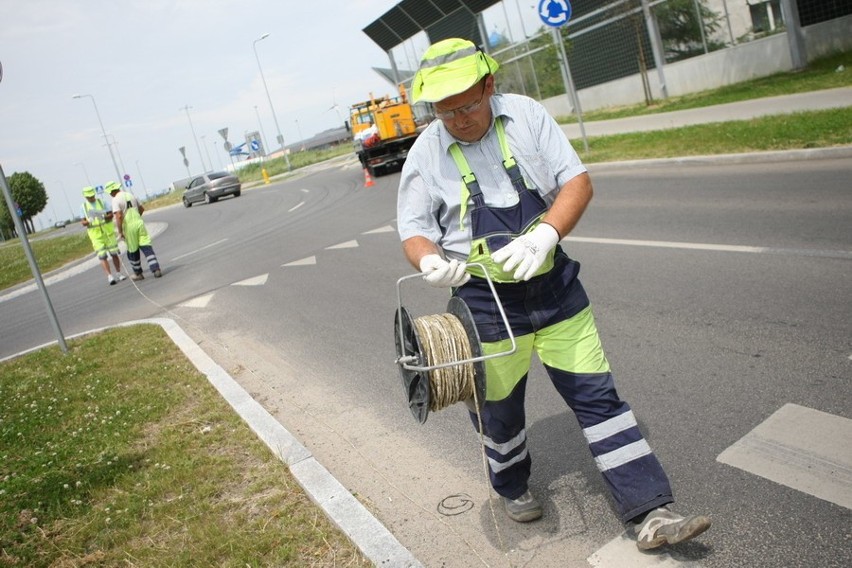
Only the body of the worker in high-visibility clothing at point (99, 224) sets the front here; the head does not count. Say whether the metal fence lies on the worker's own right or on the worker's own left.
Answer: on the worker's own left

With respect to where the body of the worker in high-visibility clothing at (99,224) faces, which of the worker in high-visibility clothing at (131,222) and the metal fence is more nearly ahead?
the worker in high-visibility clothing

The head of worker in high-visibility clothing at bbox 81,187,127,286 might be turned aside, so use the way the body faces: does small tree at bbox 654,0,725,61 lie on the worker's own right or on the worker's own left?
on the worker's own left

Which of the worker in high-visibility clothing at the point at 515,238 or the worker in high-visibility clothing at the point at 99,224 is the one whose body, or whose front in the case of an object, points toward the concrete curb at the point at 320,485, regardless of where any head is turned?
the worker in high-visibility clothing at the point at 99,224

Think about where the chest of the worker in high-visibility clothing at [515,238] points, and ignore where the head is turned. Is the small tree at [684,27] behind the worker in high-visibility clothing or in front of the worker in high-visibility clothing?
behind

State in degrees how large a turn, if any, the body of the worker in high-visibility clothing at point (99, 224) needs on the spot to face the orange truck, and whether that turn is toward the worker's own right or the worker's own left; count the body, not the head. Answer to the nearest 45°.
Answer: approximately 135° to the worker's own left

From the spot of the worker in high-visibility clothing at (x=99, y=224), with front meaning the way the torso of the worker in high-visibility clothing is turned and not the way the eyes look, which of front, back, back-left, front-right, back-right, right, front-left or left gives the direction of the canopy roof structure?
back-left

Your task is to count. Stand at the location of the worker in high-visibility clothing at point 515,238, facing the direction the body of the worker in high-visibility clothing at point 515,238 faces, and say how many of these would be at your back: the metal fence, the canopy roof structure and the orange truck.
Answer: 3

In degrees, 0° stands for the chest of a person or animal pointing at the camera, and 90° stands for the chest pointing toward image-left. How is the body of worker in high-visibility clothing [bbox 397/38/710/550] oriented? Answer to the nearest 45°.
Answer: approximately 0°

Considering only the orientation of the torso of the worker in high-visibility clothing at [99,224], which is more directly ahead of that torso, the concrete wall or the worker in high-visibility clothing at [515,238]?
the worker in high-visibility clothing

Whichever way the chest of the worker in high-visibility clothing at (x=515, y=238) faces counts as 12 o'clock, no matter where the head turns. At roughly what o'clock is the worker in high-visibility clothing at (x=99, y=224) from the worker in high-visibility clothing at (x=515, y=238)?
the worker in high-visibility clothing at (x=99, y=224) is roughly at 5 o'clock from the worker in high-visibility clothing at (x=515, y=238).
